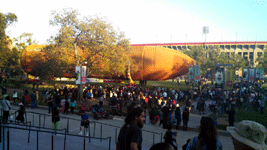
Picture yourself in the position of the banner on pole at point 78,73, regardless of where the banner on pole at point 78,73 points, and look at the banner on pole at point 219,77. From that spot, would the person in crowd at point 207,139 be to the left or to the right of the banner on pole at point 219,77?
right

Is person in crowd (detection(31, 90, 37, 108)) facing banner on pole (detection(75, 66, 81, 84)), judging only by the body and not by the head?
no

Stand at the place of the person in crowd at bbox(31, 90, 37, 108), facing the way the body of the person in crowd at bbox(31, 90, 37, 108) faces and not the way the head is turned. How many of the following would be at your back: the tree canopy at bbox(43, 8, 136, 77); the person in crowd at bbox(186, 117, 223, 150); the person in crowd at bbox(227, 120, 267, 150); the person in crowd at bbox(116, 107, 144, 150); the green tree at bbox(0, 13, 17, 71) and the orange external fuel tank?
3

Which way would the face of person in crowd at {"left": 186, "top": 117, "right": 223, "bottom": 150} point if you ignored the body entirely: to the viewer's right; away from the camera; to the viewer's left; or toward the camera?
away from the camera

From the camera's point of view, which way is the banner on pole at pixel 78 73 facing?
toward the camera

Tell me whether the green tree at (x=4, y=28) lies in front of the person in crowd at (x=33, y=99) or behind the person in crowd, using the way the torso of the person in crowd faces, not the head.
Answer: in front

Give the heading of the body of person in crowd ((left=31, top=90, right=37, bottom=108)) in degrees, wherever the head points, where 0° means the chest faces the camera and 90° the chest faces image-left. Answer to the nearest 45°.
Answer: approximately 180°

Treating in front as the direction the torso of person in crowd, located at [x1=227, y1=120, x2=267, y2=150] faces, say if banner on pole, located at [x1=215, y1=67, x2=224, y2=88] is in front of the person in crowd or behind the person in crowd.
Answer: in front

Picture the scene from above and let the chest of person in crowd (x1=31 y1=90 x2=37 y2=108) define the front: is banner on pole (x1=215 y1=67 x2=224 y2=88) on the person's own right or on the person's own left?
on the person's own right

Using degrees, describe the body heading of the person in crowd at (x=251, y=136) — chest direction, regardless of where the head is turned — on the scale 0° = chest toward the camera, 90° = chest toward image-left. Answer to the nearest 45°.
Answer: approximately 135°

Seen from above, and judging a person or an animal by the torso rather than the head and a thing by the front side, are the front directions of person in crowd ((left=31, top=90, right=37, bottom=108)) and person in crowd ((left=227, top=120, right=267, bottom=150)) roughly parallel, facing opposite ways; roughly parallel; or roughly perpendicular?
roughly parallel
